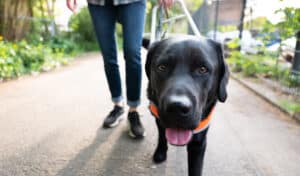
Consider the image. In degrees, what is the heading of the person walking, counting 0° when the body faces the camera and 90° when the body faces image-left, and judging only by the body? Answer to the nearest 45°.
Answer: approximately 0°

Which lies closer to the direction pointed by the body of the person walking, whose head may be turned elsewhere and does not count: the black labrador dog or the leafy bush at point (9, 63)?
the black labrador dog

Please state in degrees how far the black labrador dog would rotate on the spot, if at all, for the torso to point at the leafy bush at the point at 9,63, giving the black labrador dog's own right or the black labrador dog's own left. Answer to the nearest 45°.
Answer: approximately 135° to the black labrador dog's own right

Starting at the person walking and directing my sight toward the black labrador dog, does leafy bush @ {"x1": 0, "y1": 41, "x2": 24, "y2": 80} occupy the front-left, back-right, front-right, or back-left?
back-right

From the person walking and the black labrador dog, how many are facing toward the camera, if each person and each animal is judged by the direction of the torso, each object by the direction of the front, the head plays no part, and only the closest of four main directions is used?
2

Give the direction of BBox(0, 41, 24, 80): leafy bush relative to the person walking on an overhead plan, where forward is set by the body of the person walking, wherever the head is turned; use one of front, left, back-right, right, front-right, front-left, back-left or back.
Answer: back-right

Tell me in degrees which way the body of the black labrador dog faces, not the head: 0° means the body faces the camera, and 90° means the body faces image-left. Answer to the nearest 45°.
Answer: approximately 0°

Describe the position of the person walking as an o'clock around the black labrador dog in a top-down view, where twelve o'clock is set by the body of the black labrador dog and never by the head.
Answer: The person walking is roughly at 5 o'clock from the black labrador dog.
